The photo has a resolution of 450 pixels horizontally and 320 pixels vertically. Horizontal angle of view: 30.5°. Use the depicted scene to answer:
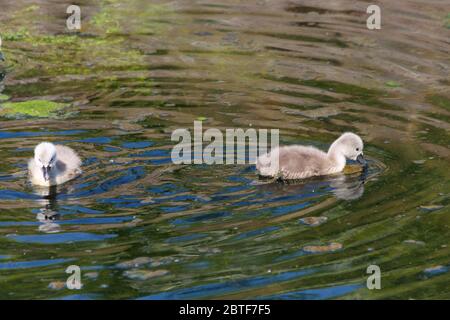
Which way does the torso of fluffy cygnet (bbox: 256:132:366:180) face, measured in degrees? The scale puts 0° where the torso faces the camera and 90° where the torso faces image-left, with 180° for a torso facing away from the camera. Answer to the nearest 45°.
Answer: approximately 270°

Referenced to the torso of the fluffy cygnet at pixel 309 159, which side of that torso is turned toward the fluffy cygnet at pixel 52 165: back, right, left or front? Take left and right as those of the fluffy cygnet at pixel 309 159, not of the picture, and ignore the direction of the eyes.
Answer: back

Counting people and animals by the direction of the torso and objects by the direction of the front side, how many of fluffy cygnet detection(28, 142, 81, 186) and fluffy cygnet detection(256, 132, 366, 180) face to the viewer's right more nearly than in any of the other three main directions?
1

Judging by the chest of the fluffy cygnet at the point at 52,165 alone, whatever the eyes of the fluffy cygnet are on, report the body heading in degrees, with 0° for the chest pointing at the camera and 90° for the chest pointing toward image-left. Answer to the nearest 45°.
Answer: approximately 45°

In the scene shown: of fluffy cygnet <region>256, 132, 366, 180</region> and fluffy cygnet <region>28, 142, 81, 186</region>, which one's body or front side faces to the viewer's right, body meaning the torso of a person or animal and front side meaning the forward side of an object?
fluffy cygnet <region>256, 132, 366, 180</region>

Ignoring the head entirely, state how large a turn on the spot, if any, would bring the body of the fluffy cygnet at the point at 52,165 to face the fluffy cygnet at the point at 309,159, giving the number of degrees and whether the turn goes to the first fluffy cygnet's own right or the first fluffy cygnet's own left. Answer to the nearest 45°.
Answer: approximately 135° to the first fluffy cygnet's own left
